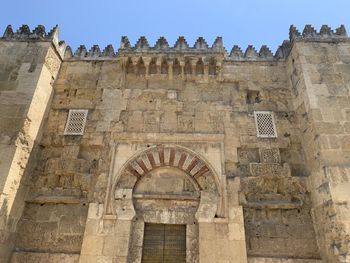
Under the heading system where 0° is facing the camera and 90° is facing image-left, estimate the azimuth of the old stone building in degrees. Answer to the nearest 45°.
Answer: approximately 0°
